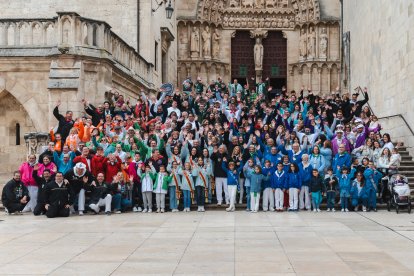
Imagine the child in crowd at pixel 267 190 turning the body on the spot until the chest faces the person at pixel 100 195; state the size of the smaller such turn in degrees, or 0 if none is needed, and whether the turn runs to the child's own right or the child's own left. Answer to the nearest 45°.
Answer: approximately 90° to the child's own right

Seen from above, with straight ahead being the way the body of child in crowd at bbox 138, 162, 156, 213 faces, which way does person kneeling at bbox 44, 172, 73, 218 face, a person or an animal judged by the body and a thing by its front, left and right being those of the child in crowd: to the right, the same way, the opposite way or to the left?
the same way

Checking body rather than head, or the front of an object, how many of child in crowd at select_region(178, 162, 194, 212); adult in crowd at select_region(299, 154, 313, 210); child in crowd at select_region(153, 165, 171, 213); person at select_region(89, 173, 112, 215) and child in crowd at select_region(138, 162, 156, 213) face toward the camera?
5

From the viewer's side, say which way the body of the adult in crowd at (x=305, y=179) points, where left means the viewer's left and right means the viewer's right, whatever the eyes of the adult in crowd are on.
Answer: facing the viewer

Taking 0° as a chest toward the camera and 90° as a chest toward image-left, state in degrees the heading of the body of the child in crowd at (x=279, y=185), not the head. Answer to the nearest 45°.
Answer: approximately 0°

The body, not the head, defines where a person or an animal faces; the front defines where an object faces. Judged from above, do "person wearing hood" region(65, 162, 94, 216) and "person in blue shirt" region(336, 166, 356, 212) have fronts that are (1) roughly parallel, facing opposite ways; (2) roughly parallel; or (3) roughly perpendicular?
roughly parallel

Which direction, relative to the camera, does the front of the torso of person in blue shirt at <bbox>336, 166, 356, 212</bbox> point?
toward the camera

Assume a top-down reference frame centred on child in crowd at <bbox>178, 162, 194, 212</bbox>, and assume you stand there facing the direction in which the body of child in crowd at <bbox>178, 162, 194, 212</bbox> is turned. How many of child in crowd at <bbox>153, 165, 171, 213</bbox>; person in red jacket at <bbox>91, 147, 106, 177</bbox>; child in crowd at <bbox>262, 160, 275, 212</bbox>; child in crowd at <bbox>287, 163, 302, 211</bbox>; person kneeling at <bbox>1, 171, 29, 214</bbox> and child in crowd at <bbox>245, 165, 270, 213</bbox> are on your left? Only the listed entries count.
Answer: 3

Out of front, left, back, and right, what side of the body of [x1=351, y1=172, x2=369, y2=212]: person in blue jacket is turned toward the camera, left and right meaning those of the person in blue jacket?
front

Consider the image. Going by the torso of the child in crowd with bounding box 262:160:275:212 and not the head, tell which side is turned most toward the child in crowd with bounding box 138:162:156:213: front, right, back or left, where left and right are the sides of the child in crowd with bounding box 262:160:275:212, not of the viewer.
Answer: right

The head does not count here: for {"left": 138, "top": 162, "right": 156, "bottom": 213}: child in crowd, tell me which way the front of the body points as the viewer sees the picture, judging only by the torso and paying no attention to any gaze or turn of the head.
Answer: toward the camera

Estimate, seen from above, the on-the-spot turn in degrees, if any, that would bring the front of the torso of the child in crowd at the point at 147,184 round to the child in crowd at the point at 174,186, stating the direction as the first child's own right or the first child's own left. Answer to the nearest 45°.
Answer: approximately 90° to the first child's own left

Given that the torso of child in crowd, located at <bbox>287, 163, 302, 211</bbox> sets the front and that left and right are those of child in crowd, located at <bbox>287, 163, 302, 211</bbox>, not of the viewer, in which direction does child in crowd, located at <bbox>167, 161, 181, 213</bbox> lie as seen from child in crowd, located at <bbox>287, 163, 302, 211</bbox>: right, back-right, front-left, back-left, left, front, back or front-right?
right
